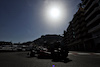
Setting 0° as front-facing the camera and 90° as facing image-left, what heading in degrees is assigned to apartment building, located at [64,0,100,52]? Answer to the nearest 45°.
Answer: approximately 45°
